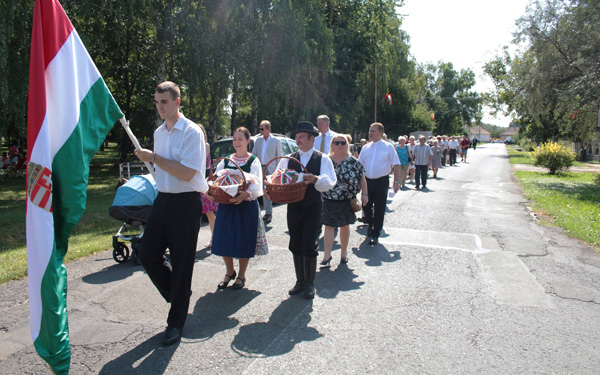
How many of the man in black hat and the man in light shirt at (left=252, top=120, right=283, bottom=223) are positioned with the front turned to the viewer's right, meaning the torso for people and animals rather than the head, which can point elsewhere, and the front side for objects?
0

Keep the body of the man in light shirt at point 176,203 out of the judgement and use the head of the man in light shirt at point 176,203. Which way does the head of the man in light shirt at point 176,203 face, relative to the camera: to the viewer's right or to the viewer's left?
to the viewer's left

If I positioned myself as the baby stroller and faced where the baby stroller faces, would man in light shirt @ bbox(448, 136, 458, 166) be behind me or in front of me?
behind

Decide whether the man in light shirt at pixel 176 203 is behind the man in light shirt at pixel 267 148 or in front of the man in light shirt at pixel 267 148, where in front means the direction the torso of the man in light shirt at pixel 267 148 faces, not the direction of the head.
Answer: in front

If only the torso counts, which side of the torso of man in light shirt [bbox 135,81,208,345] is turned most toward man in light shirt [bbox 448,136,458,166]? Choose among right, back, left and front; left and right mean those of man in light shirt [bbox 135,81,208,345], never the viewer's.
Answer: back

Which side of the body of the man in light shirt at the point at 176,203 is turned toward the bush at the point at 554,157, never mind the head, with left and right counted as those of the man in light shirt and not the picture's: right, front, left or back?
back

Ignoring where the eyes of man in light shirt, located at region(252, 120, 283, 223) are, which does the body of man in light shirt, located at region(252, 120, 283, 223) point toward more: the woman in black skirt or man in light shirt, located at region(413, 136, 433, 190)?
the woman in black skirt

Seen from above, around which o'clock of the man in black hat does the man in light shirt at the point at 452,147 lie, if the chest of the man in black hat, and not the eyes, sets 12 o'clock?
The man in light shirt is roughly at 5 o'clock from the man in black hat.

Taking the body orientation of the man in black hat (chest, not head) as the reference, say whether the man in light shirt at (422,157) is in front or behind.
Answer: behind

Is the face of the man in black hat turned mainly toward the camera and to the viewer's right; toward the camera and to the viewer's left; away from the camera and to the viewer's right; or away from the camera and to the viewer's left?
toward the camera and to the viewer's left

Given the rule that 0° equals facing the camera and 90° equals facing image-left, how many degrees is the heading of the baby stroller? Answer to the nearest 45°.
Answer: approximately 45°

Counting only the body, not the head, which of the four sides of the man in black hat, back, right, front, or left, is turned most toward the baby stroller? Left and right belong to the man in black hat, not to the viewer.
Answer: right

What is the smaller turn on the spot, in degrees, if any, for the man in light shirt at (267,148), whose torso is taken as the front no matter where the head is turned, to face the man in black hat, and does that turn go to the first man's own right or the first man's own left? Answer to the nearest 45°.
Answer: approximately 45° to the first man's own left
